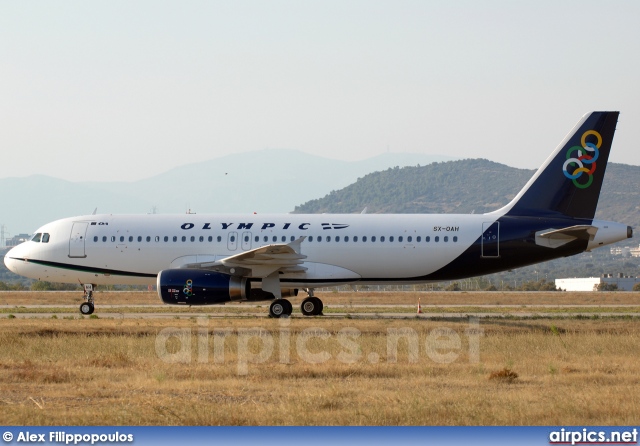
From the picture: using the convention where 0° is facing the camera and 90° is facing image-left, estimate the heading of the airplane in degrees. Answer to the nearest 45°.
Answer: approximately 90°
